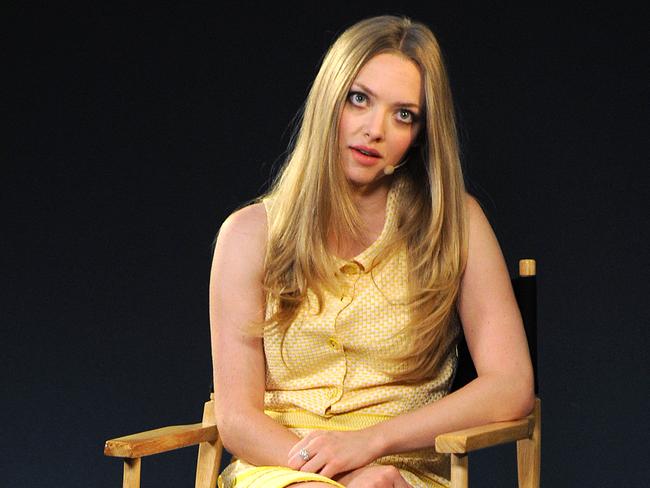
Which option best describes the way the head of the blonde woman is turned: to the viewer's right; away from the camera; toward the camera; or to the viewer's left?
toward the camera

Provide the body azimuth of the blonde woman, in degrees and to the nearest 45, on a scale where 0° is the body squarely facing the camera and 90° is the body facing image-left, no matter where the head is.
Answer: approximately 45°
